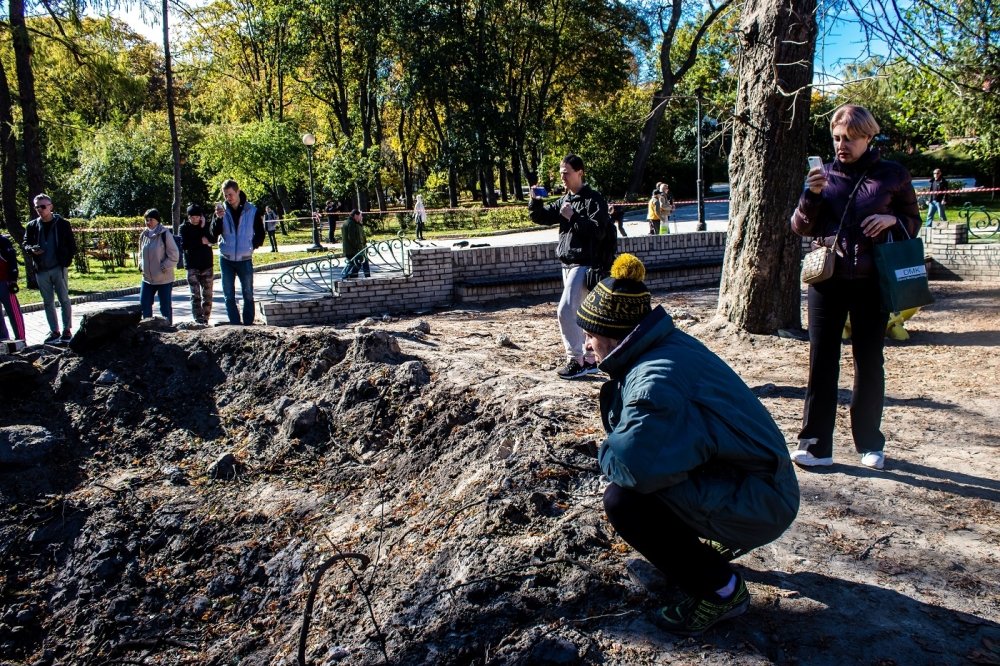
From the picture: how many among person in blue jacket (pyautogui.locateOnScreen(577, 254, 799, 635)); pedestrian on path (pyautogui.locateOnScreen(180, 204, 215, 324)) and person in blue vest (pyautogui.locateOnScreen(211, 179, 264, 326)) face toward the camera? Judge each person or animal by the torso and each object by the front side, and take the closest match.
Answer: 2

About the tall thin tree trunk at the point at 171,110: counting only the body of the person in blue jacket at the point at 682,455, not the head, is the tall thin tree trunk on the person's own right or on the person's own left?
on the person's own right

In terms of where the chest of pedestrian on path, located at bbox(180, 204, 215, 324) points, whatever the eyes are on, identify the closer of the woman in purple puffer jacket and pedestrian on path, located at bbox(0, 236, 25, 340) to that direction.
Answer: the woman in purple puffer jacket

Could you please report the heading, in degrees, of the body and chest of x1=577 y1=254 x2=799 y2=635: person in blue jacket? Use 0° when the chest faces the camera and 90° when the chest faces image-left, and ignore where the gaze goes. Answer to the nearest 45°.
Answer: approximately 90°

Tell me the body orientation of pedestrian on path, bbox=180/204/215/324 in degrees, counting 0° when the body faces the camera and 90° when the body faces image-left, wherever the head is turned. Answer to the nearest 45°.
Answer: approximately 0°

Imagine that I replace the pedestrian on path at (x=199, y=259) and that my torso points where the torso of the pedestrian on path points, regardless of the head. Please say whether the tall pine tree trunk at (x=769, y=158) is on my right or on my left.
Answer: on my left

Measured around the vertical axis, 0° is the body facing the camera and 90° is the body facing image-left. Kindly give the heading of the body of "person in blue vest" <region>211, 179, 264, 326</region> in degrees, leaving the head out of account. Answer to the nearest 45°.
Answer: approximately 0°

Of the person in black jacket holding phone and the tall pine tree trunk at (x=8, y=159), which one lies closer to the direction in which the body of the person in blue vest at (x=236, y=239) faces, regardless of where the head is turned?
the person in black jacket holding phone
